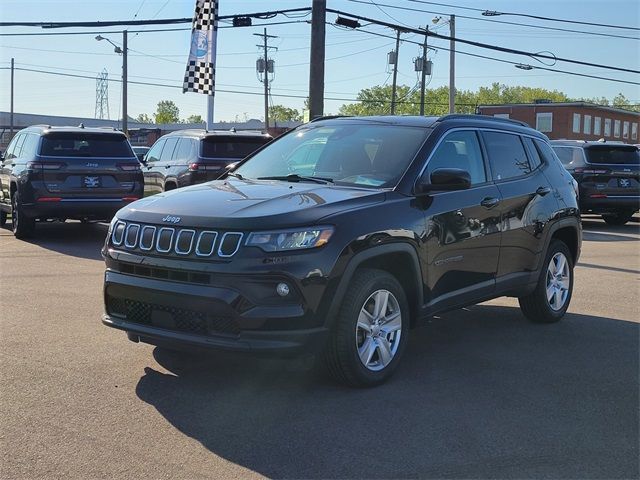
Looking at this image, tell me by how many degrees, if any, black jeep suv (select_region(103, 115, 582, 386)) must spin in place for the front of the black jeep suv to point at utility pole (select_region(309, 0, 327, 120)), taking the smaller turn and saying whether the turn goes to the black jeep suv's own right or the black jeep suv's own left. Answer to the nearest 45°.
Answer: approximately 135° to the black jeep suv's own right

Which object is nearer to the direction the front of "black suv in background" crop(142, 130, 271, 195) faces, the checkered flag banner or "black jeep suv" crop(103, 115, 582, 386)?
the checkered flag banner

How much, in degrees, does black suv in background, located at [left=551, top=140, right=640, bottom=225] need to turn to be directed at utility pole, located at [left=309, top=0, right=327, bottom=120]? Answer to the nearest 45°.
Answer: approximately 45° to its left

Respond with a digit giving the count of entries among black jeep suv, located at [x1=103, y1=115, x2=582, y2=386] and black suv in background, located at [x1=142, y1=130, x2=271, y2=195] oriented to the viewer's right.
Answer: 0

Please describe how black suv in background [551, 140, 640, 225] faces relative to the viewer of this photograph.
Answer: facing away from the viewer and to the left of the viewer

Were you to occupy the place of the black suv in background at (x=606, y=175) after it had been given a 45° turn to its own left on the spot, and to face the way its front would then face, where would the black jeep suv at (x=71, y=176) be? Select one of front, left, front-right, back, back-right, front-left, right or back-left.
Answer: front-left

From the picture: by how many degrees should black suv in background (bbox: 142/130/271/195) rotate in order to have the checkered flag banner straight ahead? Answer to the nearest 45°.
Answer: approximately 45° to its right

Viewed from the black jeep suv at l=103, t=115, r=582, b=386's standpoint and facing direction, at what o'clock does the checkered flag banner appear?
The checkered flag banner is roughly at 4 o'clock from the black jeep suv.

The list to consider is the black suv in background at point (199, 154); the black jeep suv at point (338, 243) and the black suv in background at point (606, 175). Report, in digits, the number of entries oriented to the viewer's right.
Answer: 0

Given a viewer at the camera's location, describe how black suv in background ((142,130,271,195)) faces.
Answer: facing away from the viewer and to the left of the viewer

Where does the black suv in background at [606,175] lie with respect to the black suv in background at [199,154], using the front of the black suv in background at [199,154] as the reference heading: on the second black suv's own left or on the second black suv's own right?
on the second black suv's own right

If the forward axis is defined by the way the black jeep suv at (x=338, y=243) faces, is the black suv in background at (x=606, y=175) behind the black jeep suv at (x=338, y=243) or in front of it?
behind
